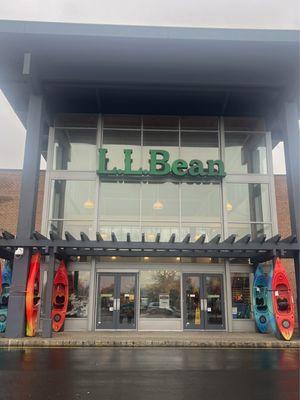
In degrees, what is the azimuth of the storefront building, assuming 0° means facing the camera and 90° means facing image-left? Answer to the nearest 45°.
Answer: approximately 0°
